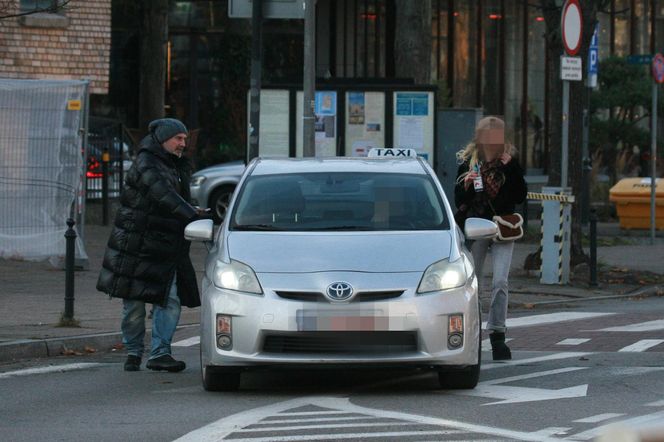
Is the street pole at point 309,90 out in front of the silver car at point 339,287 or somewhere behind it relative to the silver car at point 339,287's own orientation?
behind

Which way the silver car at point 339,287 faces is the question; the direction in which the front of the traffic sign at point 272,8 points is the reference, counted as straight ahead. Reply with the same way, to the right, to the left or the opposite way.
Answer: the opposite way

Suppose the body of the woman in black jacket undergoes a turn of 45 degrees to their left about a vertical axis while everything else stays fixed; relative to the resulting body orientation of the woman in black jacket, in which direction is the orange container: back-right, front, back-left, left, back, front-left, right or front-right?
back-left

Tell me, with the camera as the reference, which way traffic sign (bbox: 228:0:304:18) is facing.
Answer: facing away from the viewer

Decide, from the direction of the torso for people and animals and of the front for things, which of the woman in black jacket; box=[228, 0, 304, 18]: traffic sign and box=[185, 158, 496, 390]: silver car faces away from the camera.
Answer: the traffic sign

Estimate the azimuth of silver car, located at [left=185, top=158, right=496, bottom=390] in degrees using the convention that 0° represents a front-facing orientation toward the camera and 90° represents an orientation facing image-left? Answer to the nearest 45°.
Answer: approximately 0°
